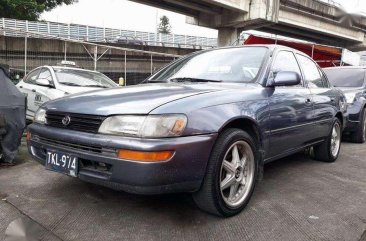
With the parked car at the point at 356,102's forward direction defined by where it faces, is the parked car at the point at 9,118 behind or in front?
in front

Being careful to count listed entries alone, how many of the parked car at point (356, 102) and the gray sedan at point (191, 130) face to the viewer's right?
0

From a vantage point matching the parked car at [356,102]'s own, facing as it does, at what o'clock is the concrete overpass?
The concrete overpass is roughly at 4 o'clock from the parked car.

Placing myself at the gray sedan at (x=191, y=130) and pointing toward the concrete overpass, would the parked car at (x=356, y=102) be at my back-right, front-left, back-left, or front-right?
front-right

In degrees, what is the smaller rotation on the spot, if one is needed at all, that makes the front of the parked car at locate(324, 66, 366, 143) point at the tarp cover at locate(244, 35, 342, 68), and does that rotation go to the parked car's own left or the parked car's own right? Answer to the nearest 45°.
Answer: approximately 135° to the parked car's own right

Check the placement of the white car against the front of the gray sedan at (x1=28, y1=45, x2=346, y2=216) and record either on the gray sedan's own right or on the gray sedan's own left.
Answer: on the gray sedan's own right

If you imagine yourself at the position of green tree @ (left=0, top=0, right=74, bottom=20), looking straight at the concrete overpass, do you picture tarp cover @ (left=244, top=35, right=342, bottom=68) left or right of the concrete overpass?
right

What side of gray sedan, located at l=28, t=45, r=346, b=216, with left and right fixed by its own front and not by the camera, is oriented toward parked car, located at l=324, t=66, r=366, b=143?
back

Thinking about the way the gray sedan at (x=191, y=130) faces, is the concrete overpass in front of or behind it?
behind

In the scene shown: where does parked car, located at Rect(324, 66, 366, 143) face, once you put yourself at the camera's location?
facing the viewer and to the left of the viewer

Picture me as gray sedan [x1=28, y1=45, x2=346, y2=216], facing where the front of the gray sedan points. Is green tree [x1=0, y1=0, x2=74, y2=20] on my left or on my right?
on my right

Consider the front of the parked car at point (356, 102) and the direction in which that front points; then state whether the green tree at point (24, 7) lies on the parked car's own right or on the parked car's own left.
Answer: on the parked car's own right

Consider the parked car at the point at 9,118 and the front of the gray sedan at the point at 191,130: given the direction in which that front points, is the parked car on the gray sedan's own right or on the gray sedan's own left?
on the gray sedan's own right

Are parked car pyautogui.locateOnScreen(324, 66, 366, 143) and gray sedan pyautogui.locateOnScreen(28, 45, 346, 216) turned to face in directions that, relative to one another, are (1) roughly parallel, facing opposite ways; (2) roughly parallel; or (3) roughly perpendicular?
roughly parallel
